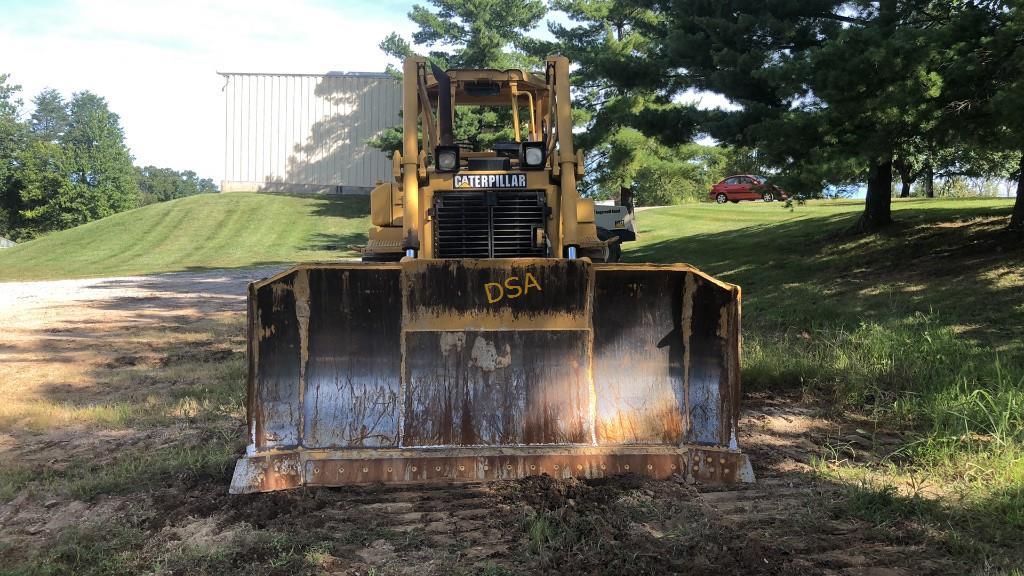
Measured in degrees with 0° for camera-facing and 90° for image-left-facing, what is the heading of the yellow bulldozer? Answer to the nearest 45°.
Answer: approximately 0°

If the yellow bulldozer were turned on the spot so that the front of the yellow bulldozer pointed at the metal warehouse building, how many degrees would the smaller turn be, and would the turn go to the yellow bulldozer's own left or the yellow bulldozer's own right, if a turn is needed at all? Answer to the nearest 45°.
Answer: approximately 180°
